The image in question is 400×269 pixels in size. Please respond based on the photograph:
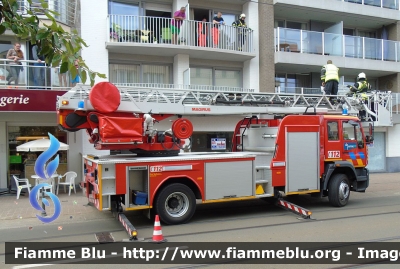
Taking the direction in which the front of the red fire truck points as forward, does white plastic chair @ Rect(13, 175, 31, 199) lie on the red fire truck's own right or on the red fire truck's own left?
on the red fire truck's own left

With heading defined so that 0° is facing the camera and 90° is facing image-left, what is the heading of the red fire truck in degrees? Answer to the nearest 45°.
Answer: approximately 225°
